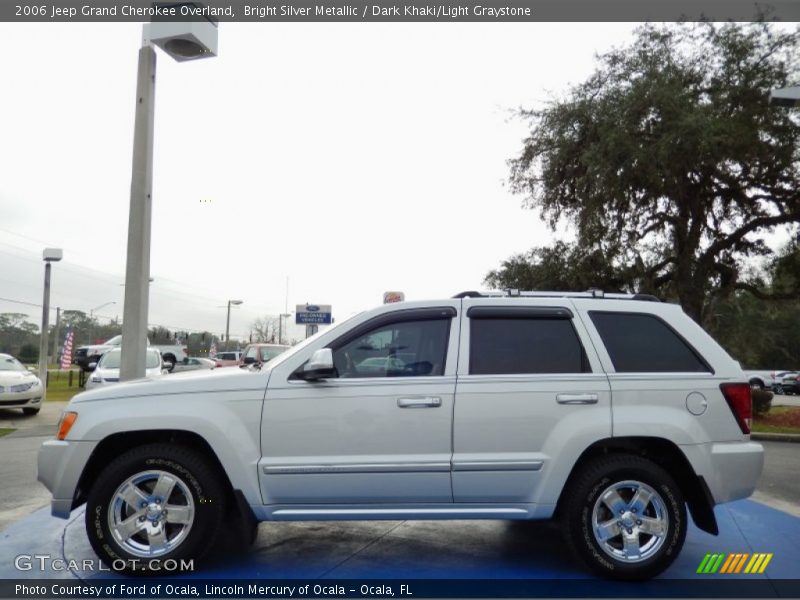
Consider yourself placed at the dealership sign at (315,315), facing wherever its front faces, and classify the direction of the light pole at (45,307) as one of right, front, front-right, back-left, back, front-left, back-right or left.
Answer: right

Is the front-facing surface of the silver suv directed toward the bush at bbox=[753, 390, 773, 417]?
no

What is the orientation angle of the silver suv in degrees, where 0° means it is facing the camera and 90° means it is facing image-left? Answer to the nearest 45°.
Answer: approximately 90°

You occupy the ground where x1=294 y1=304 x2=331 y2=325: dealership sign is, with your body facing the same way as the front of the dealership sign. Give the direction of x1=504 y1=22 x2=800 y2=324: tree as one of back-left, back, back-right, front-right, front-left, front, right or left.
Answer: front-left

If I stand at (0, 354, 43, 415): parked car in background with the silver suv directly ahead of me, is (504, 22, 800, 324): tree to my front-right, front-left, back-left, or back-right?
front-left

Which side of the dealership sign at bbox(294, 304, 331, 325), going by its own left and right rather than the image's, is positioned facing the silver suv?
front

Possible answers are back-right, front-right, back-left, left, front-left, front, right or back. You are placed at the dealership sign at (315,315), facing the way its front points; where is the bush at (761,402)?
front-left

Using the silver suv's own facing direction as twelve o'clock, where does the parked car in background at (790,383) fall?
The parked car in background is roughly at 4 o'clock from the silver suv.

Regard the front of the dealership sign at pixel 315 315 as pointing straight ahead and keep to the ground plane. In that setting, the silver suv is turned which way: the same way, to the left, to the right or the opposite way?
to the right

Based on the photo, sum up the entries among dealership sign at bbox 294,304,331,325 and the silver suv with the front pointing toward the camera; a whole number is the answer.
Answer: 1

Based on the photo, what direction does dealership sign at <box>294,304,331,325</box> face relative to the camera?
toward the camera

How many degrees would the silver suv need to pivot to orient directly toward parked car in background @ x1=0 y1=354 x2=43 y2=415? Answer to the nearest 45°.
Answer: approximately 45° to its right

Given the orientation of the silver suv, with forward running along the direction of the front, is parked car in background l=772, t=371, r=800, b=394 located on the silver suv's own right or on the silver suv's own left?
on the silver suv's own right

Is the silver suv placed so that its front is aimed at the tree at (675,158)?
no
